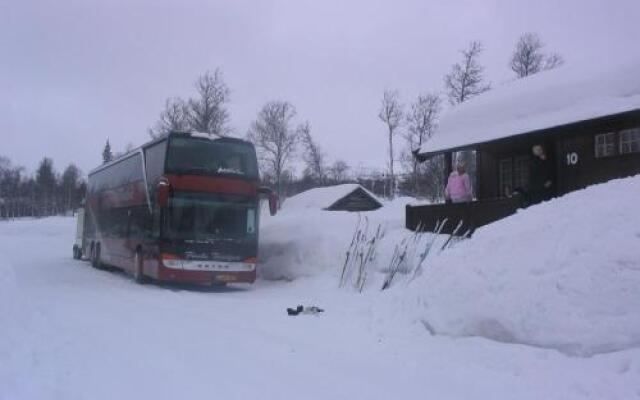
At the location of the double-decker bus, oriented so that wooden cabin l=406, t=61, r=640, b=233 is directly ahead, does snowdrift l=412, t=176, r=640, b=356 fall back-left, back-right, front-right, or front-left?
front-right

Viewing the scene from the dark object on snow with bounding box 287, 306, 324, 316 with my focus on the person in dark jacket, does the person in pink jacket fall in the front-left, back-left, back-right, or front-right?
front-left

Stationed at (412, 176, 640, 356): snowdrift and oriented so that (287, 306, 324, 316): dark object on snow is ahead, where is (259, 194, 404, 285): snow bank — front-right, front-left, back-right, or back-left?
front-right

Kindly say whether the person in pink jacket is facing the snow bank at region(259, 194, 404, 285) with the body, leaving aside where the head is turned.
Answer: no

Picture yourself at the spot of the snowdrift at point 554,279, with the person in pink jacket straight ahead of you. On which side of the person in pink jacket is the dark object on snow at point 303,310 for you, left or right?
left

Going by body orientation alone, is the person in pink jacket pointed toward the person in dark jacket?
no
